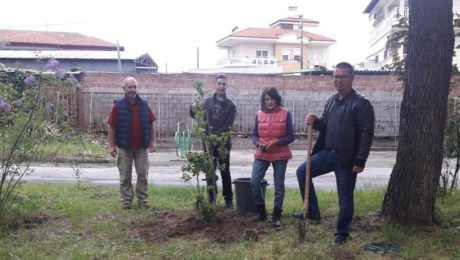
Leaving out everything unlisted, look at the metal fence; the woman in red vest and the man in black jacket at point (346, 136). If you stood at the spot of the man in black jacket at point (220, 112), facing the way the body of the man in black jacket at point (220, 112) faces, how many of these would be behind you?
1

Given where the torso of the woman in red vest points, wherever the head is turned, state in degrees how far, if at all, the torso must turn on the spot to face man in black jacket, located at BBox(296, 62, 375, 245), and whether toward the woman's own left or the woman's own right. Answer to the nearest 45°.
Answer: approximately 45° to the woman's own left

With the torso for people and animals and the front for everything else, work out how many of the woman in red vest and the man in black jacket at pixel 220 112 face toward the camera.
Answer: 2

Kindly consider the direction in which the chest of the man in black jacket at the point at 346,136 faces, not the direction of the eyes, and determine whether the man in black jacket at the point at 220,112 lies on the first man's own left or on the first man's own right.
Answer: on the first man's own right

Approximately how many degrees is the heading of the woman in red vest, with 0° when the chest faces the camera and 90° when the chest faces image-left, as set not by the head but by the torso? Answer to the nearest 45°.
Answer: approximately 0°

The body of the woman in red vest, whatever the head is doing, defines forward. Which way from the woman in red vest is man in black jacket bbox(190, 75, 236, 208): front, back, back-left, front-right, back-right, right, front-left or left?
back-right

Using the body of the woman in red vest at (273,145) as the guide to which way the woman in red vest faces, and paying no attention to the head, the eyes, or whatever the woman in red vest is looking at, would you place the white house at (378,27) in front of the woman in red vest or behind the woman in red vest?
behind

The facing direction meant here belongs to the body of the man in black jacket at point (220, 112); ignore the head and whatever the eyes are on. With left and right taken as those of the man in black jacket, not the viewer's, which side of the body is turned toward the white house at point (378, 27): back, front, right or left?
back

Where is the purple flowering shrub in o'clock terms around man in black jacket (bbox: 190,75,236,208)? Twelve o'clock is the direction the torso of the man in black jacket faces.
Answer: The purple flowering shrub is roughly at 2 o'clock from the man in black jacket.

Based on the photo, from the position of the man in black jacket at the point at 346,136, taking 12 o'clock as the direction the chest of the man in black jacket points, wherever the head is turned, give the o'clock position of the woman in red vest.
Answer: The woman in red vest is roughly at 3 o'clock from the man in black jacket.
